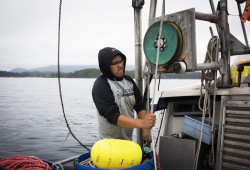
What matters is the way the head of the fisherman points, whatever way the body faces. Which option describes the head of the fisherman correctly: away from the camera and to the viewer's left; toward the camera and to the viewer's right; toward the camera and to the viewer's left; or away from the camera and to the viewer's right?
toward the camera and to the viewer's right

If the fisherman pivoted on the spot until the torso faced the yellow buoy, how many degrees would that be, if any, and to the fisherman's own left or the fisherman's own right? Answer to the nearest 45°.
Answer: approximately 45° to the fisherman's own right

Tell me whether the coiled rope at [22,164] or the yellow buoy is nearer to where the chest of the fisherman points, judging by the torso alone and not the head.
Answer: the yellow buoy

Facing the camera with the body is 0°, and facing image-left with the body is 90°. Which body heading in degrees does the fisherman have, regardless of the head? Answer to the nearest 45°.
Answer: approximately 315°

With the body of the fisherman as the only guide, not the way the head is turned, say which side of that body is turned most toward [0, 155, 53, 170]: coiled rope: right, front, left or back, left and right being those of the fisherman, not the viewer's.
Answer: right
